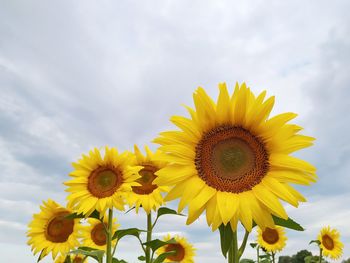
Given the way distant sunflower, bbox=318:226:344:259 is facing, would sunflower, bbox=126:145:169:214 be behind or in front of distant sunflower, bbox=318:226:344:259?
in front

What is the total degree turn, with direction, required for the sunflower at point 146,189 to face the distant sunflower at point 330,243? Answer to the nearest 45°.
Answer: approximately 135° to its left

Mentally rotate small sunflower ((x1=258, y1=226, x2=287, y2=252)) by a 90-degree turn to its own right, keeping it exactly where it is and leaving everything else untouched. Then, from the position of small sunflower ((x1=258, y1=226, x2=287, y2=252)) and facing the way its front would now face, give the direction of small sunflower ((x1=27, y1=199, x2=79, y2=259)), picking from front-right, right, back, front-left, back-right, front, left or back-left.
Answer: front-left

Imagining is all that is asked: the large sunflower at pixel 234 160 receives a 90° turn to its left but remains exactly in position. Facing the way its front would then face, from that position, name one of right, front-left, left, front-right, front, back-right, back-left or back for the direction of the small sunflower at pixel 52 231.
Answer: back-left

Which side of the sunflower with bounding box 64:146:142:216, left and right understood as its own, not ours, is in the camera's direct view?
front

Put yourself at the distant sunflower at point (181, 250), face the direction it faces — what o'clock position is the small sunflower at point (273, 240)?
The small sunflower is roughly at 8 o'clock from the distant sunflower.

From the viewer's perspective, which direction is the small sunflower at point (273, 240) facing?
toward the camera

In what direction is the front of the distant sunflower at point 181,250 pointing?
toward the camera

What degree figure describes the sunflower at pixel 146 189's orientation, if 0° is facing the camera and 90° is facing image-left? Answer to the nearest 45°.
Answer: approximately 0°

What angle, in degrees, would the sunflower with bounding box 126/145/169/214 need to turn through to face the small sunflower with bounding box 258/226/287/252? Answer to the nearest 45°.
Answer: approximately 135° to its left
